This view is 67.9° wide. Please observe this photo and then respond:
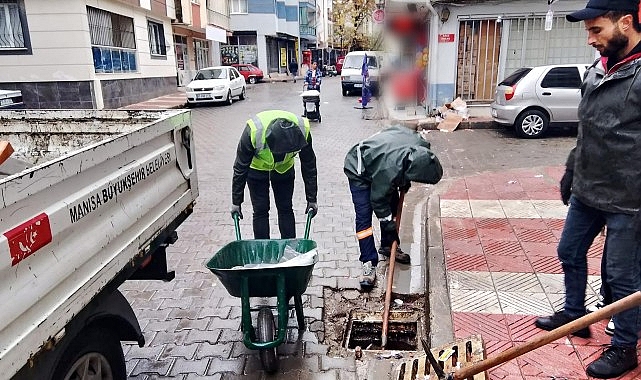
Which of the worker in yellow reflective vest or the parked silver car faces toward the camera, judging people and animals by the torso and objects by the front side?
the worker in yellow reflective vest

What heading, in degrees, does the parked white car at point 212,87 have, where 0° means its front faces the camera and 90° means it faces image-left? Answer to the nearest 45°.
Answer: approximately 45°

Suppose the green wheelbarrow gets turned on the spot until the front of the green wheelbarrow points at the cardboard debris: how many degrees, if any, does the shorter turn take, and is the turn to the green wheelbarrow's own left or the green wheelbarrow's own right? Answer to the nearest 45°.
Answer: approximately 135° to the green wheelbarrow's own left

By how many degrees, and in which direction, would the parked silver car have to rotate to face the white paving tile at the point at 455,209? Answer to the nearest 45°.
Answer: approximately 90° to its right

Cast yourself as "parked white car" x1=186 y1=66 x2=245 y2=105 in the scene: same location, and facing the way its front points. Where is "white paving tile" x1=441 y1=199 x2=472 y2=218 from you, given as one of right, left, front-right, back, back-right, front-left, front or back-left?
front-left

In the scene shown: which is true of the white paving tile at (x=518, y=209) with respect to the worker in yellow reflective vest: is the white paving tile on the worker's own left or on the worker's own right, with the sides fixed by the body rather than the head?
on the worker's own left

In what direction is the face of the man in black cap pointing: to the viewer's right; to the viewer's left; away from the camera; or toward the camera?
to the viewer's left

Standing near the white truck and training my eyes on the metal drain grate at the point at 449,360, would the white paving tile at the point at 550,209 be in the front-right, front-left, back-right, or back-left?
front-left

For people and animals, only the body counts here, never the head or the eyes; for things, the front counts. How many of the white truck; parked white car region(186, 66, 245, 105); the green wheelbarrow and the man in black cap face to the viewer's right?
0

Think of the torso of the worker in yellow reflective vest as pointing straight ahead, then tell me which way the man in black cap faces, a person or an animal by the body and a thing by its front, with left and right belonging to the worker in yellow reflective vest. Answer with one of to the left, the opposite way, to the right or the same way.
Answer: to the right

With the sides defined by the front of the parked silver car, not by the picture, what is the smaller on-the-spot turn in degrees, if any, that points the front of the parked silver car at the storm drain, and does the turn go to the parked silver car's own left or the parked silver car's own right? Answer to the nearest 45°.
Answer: approximately 90° to the parked silver car's own right

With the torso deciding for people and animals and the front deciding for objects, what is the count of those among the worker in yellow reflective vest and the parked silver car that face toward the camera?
1

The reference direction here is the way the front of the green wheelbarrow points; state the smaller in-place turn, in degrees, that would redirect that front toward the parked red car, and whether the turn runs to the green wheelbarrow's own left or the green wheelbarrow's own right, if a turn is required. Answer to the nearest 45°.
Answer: approximately 180°

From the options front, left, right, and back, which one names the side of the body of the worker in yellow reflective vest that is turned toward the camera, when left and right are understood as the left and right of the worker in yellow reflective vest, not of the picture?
front

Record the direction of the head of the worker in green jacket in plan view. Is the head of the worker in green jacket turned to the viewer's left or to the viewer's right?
to the viewer's right

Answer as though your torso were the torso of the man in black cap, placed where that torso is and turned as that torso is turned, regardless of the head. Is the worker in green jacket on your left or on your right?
on your right

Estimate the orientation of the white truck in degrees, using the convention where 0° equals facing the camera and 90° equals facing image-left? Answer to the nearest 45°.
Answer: approximately 45°
